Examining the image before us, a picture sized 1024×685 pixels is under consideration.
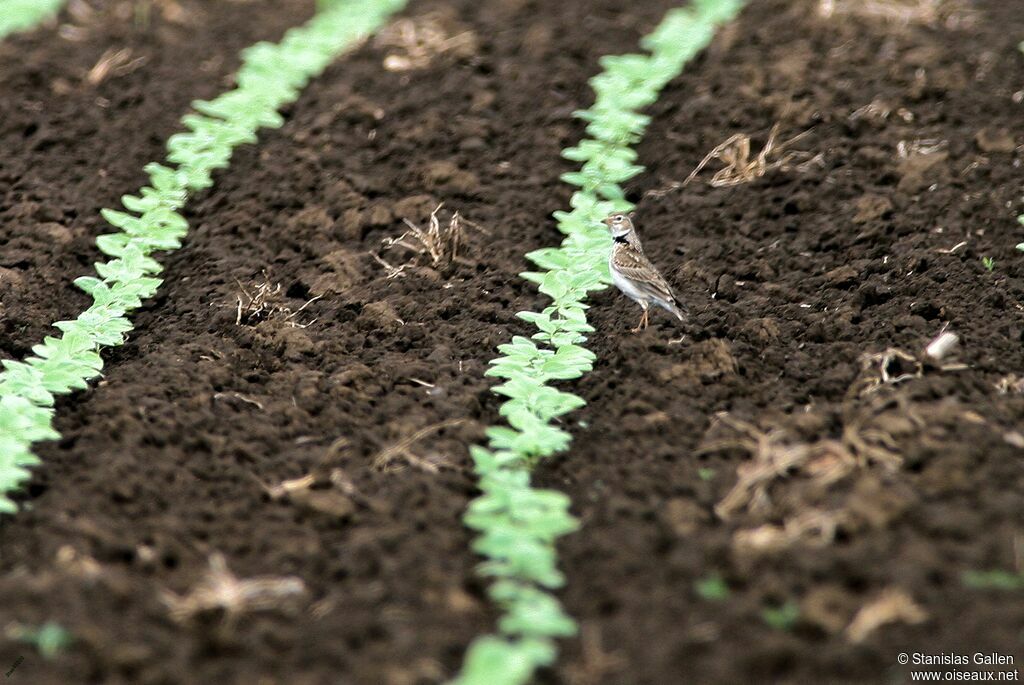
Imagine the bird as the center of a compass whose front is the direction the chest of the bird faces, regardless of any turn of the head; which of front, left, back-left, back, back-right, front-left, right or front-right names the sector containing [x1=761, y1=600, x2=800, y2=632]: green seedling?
left

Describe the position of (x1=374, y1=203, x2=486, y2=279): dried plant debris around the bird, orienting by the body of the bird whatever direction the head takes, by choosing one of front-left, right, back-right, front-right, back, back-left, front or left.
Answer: front-right

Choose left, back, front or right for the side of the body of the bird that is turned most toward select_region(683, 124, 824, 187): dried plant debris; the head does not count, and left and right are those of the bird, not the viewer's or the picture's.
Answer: right

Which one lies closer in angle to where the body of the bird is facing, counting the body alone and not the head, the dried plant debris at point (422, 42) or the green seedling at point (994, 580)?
the dried plant debris

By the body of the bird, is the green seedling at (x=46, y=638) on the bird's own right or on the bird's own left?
on the bird's own left

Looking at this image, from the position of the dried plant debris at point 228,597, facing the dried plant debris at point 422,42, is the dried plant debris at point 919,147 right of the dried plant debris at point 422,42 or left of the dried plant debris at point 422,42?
right

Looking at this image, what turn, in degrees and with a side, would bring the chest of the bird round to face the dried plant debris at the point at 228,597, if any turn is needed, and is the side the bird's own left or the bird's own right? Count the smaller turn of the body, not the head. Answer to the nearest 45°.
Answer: approximately 45° to the bird's own left

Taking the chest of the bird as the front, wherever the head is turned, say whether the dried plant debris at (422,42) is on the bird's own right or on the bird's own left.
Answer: on the bird's own right

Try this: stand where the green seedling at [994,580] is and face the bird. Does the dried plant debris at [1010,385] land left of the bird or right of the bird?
right

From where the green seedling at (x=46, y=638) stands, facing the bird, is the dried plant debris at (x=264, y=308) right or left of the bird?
left

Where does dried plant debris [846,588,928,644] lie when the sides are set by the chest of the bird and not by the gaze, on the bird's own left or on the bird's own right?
on the bird's own left

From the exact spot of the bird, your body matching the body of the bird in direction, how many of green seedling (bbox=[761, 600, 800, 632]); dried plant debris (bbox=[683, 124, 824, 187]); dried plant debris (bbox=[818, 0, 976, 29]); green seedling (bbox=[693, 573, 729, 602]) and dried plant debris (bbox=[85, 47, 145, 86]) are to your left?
2

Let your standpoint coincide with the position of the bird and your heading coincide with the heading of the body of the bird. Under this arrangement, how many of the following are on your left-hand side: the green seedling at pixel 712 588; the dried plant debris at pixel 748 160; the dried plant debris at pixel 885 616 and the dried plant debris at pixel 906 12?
2

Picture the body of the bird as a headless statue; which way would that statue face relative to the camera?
to the viewer's left
